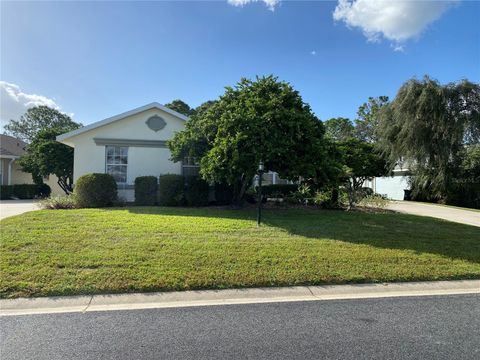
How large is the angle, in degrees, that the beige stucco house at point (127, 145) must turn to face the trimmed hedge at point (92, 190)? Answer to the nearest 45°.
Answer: approximately 45° to its right

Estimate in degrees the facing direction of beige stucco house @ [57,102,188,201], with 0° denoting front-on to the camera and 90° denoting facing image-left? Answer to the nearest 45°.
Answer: approximately 0°

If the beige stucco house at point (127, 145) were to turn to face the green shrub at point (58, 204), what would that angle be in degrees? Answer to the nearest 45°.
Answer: approximately 45° to its right

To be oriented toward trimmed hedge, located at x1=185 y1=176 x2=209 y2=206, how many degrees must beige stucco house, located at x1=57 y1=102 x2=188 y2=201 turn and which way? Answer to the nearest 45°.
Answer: approximately 45° to its left

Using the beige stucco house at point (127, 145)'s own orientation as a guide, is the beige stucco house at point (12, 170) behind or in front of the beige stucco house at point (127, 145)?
behind

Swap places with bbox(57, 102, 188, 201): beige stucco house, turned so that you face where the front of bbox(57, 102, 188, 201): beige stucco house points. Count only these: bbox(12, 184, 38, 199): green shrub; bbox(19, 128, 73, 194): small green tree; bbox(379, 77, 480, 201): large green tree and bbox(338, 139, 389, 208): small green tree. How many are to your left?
2

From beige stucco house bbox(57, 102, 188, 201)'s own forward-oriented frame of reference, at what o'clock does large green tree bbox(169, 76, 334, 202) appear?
The large green tree is roughly at 11 o'clock from the beige stucco house.

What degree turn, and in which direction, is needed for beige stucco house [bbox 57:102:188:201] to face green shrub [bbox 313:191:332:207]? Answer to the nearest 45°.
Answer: approximately 45° to its left

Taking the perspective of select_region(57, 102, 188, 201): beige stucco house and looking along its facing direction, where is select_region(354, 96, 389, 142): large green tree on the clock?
The large green tree is roughly at 8 o'clock from the beige stucco house.

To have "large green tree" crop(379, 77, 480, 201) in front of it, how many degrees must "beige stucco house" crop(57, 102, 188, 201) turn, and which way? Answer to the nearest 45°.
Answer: approximately 90° to its left

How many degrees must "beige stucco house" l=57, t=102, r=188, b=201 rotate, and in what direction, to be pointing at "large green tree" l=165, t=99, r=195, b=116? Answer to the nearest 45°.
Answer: approximately 180°

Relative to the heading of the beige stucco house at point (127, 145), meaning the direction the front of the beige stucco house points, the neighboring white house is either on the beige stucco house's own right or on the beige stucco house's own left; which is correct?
on the beige stucco house's own left
